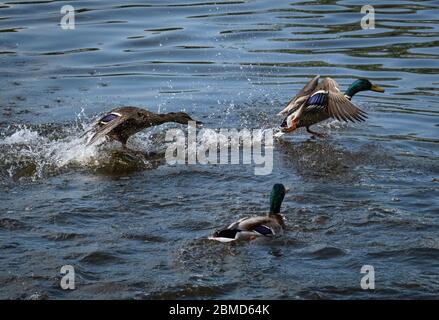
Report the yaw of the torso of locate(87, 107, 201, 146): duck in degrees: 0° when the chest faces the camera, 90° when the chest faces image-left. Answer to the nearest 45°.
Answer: approximately 270°

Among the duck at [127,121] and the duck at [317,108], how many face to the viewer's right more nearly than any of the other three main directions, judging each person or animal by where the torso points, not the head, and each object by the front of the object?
2

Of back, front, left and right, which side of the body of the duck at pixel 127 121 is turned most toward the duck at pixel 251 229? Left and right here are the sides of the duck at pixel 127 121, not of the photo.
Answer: right

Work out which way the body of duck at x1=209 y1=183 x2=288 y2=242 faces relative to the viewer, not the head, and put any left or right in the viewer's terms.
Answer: facing away from the viewer and to the right of the viewer

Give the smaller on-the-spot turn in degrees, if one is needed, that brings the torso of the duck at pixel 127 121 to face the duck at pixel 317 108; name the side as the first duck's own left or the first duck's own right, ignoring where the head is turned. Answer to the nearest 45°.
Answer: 0° — it already faces it

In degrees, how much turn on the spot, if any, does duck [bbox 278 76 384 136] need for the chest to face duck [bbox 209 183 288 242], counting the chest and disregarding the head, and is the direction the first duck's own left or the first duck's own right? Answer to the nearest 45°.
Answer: approximately 90° to the first duck's own right

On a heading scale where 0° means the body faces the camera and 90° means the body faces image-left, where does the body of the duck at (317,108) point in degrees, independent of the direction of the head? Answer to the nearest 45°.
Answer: approximately 270°
